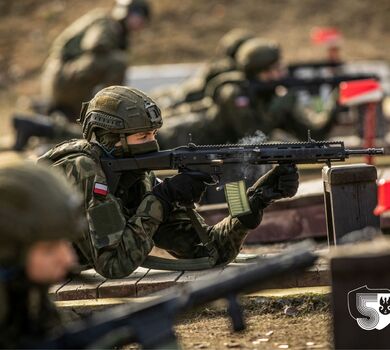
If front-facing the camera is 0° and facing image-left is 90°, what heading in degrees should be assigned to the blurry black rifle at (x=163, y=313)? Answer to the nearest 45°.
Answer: approximately 270°

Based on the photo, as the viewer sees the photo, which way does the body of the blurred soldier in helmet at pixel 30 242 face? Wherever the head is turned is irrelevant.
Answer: to the viewer's right

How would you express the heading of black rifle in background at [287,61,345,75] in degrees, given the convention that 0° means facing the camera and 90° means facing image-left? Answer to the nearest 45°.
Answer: approximately 270°

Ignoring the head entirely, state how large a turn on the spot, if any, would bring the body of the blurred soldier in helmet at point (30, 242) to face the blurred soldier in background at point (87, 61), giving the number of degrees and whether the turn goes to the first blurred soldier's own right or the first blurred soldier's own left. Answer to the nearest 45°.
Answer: approximately 90° to the first blurred soldier's own left

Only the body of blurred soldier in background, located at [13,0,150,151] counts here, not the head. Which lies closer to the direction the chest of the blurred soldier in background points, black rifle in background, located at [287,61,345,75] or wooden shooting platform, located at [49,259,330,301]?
the black rifle in background

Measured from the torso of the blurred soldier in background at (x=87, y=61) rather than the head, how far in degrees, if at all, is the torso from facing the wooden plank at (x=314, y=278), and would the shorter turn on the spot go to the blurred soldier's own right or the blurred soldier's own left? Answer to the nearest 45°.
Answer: approximately 90° to the blurred soldier's own right

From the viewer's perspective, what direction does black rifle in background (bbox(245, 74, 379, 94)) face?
to the viewer's right

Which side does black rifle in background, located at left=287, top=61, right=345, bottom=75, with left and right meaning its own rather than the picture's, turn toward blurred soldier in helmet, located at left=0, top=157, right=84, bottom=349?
right

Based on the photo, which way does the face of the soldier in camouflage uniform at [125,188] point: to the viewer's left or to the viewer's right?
to the viewer's right

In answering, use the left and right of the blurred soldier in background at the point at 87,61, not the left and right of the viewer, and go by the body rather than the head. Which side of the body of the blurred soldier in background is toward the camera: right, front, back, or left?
right

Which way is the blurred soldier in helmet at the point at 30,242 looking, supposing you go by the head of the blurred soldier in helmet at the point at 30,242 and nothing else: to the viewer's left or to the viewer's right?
to the viewer's right

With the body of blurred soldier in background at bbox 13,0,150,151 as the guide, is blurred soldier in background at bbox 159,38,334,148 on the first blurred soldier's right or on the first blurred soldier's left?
on the first blurred soldier's right

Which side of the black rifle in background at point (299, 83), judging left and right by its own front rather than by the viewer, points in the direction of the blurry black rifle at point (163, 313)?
right
